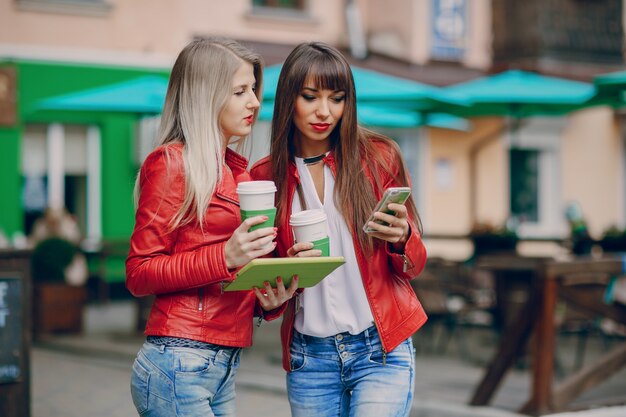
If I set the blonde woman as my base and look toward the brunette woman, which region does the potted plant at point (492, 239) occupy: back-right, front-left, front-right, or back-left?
front-left

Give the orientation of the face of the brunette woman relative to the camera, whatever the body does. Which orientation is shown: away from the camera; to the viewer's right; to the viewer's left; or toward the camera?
toward the camera

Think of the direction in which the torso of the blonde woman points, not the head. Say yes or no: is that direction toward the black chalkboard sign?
no

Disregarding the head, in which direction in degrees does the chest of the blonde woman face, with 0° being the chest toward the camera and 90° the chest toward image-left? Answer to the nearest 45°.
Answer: approximately 270°

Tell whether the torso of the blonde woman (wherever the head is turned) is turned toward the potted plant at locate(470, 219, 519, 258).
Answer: no

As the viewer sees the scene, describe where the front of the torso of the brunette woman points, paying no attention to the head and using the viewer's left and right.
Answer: facing the viewer

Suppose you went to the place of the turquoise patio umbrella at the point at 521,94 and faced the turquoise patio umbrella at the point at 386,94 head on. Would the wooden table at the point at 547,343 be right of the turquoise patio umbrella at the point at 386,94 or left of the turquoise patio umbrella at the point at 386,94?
left

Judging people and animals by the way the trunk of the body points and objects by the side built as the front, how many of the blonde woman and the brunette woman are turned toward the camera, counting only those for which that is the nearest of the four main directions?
1

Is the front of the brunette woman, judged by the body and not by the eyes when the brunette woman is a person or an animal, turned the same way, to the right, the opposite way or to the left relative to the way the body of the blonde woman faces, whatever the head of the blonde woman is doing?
to the right

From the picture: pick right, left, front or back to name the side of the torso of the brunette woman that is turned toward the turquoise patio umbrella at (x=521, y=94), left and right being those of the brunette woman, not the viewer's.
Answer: back
